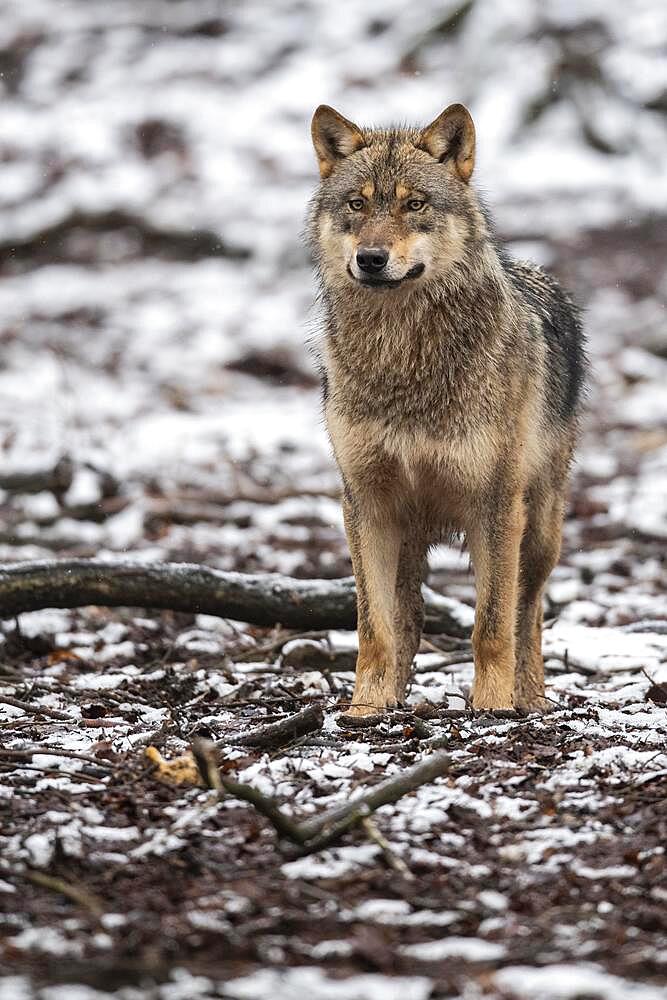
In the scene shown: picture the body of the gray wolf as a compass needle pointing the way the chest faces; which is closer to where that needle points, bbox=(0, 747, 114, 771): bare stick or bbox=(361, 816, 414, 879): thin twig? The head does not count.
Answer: the thin twig

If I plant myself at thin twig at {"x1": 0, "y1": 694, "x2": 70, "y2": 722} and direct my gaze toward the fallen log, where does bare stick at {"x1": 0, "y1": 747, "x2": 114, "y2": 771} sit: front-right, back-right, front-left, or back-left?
back-right

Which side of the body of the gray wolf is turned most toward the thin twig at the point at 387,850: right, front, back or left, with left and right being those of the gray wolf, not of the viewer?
front

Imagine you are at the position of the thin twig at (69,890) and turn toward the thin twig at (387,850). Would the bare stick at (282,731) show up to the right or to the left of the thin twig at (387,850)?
left

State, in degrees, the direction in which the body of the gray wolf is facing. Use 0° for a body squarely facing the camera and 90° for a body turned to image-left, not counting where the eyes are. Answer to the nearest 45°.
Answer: approximately 0°

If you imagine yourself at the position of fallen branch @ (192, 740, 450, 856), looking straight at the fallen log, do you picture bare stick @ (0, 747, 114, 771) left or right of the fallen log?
left

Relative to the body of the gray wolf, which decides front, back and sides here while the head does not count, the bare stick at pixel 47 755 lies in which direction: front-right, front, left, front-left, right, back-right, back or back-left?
front-right

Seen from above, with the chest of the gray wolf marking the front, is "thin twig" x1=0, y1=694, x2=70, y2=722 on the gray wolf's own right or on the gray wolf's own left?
on the gray wolf's own right

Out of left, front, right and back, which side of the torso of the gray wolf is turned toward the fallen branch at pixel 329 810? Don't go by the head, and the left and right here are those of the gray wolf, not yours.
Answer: front
